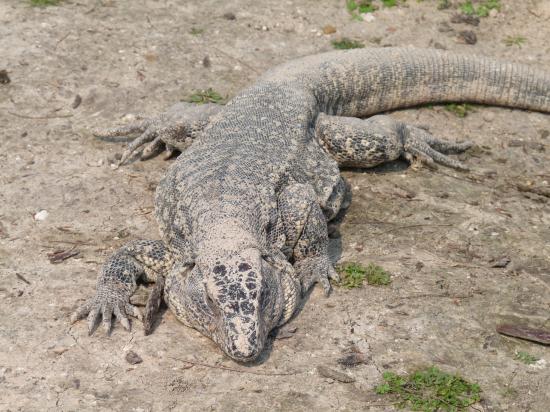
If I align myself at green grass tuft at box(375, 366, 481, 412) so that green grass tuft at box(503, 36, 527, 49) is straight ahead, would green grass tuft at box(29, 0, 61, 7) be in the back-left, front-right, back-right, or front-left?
front-left

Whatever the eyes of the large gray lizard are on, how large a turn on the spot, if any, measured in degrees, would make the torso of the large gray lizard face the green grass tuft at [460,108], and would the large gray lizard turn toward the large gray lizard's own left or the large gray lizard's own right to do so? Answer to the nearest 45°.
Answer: approximately 135° to the large gray lizard's own left

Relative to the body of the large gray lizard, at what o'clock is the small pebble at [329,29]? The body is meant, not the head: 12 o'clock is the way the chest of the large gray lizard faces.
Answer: The small pebble is roughly at 6 o'clock from the large gray lizard.

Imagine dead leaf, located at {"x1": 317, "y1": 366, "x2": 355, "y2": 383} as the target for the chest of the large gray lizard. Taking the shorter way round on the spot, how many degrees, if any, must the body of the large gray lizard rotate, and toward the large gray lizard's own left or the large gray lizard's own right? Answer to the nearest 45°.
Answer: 0° — it already faces it

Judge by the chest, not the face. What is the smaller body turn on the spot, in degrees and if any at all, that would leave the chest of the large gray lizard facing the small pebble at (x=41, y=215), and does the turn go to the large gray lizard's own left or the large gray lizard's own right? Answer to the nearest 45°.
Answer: approximately 90° to the large gray lizard's own right

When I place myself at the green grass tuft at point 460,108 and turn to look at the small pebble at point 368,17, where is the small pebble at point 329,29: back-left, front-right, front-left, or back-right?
front-left

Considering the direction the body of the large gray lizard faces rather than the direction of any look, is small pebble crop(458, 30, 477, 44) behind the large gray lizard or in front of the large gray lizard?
behind

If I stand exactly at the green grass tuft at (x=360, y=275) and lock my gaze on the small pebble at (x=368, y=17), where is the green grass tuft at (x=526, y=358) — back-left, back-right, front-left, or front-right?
back-right

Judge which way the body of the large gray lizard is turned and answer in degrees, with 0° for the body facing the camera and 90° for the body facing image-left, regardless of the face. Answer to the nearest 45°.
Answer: approximately 0°

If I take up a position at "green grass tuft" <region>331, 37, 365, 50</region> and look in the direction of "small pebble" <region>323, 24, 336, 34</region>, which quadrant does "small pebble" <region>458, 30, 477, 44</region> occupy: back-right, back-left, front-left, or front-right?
back-right

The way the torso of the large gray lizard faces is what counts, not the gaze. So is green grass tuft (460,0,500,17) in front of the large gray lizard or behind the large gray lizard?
behind

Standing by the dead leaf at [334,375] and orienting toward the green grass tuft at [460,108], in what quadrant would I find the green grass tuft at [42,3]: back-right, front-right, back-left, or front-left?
front-left

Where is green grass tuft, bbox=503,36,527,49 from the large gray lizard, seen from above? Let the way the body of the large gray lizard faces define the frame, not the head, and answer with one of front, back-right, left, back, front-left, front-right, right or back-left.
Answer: back-left

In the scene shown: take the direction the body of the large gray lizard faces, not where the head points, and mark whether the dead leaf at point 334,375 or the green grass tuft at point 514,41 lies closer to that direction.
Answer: the dead leaf

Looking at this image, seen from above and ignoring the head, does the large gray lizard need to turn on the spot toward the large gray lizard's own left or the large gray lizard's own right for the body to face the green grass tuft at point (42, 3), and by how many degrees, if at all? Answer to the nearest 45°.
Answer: approximately 135° to the large gray lizard's own right
